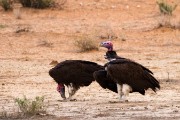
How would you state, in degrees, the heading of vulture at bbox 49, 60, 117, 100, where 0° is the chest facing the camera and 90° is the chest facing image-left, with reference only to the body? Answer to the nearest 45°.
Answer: approximately 90°

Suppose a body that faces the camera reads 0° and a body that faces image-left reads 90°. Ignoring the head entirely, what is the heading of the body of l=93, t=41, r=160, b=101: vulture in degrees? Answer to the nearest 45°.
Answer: approximately 90°

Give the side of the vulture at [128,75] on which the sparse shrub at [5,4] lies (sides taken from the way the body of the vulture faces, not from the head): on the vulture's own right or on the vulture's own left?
on the vulture's own right

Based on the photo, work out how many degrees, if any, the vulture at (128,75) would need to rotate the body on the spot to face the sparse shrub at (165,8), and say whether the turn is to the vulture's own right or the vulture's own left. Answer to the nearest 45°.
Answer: approximately 90° to the vulture's own right

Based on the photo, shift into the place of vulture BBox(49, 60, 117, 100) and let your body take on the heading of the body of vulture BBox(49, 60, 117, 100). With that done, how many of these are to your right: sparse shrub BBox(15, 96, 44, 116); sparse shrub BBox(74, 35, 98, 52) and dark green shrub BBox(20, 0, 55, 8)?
2

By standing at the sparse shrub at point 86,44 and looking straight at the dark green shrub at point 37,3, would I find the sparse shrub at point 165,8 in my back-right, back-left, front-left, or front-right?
front-right

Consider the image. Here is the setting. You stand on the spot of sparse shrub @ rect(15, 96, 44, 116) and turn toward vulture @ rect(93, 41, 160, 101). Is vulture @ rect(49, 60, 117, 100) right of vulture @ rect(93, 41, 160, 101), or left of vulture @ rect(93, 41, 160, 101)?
left

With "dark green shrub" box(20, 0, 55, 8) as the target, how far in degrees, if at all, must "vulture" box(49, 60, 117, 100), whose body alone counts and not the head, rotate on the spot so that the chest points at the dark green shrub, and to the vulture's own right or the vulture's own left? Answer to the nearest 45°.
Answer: approximately 90° to the vulture's own right

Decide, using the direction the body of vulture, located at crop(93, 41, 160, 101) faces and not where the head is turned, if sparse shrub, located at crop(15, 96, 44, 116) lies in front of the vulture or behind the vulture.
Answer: in front
